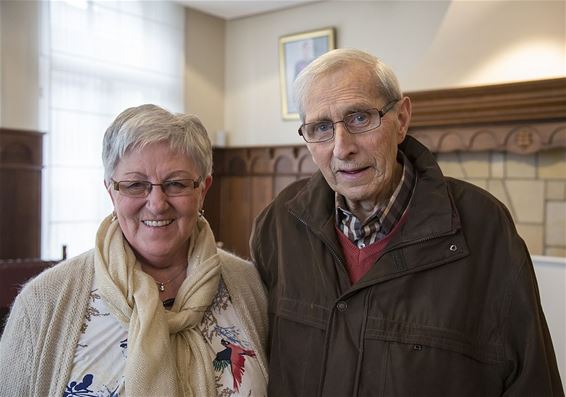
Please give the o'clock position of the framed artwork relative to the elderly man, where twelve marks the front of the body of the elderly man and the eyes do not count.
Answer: The framed artwork is roughly at 4 o'clock from the elderly man.

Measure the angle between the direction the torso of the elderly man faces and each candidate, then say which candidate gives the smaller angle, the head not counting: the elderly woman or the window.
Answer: the elderly woman

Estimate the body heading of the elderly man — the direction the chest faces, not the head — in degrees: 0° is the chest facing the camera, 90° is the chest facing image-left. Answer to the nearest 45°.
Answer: approximately 45°

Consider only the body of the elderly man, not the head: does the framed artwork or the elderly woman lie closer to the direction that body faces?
the elderly woman

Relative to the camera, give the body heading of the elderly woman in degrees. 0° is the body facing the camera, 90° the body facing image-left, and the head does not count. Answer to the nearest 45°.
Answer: approximately 0°

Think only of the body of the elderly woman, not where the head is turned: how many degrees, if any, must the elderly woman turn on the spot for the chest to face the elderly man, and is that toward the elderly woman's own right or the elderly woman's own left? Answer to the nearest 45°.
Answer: approximately 90° to the elderly woman's own left

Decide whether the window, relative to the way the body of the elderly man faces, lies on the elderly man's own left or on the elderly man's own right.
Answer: on the elderly man's own right

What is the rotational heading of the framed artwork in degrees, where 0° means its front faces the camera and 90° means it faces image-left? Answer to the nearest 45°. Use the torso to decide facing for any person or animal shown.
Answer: approximately 45°

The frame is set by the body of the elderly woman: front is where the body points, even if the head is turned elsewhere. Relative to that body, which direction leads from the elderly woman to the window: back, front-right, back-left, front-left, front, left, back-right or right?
back
